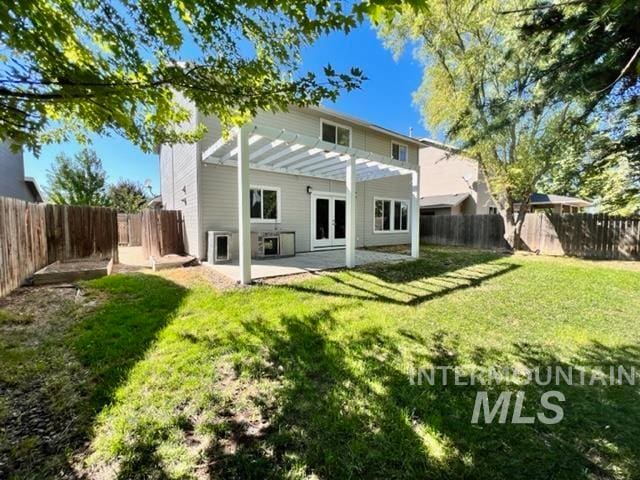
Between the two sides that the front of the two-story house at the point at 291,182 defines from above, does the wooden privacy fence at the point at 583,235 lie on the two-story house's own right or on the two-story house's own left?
on the two-story house's own right

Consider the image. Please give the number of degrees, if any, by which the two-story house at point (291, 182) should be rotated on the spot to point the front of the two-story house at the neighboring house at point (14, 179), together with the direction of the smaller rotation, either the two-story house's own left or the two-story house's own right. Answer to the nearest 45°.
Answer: approximately 45° to the two-story house's own left

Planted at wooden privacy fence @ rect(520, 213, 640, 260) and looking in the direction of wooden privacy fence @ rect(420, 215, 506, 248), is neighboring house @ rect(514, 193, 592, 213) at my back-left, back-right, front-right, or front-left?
front-right

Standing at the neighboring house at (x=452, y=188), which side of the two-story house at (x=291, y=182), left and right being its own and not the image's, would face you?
right

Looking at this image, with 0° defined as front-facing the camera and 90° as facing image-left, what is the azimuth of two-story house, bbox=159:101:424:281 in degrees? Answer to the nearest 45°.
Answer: approximately 135°

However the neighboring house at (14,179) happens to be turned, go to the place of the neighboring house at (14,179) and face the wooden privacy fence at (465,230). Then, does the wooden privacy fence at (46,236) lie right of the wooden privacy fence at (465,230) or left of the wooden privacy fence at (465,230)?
right

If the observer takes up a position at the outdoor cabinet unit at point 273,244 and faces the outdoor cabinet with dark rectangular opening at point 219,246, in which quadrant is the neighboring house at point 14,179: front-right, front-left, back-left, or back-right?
front-right

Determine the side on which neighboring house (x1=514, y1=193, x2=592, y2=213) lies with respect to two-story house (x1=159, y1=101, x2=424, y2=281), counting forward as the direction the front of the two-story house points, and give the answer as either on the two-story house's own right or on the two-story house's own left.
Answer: on the two-story house's own right

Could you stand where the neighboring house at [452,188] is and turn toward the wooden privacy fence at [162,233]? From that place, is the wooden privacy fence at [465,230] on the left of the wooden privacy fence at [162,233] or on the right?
left

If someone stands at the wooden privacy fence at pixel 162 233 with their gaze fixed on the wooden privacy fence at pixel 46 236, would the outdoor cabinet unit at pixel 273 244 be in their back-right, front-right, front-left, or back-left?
back-left

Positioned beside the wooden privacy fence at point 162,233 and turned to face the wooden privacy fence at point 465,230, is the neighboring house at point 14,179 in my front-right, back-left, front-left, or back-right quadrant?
back-left

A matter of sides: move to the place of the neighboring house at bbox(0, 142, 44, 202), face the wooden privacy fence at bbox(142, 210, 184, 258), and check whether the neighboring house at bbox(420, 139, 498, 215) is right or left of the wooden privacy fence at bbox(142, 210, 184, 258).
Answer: left
